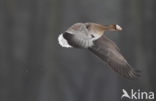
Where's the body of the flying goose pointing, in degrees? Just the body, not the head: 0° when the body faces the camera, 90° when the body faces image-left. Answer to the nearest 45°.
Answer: approximately 270°
